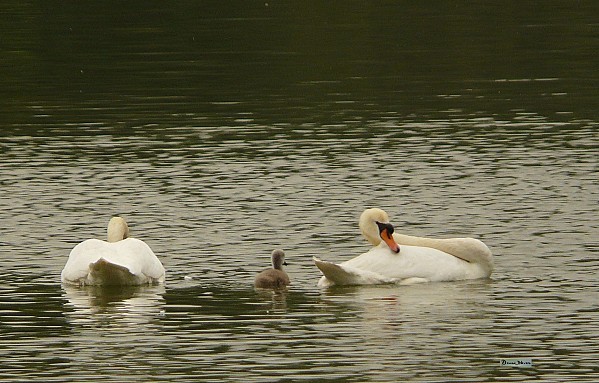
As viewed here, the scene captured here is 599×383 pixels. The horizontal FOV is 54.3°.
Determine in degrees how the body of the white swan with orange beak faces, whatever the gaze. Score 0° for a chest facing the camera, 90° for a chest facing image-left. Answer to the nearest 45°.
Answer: approximately 270°
